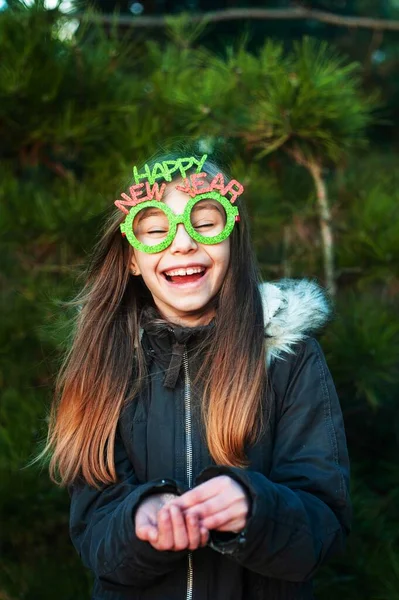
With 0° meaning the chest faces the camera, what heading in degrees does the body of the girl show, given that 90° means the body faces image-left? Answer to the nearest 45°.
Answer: approximately 0°

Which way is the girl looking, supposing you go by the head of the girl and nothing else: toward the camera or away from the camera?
toward the camera
